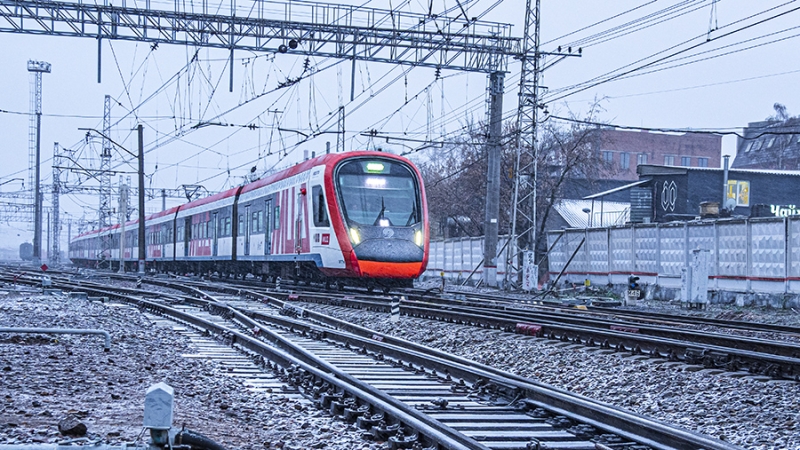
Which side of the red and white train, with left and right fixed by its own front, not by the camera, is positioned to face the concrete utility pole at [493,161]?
front

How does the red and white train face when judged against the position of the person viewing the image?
facing the viewer and to the right of the viewer

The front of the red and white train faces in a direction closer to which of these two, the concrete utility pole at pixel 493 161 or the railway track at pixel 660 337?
the railway track

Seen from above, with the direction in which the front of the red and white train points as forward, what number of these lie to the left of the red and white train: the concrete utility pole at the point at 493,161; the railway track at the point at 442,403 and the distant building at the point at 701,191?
2

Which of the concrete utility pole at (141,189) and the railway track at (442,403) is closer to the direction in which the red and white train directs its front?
the railway track

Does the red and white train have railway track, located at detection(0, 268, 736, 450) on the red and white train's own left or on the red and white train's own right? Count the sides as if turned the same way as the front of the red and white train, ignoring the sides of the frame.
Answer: on the red and white train's own right

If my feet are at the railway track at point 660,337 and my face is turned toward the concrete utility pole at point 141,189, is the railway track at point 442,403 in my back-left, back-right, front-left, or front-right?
back-left

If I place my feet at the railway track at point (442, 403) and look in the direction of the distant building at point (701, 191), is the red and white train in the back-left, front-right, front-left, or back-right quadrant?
front-left

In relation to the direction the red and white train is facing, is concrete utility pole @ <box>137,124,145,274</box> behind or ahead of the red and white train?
behind

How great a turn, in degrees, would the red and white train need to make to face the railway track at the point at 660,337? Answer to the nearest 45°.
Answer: approximately 45° to its right

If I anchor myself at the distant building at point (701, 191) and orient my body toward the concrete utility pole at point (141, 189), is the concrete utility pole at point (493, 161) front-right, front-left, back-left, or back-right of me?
front-left

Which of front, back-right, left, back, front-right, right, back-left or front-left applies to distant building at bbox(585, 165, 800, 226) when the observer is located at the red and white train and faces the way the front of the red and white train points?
left

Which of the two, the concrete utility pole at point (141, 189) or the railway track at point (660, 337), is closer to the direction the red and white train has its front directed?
the railway track
